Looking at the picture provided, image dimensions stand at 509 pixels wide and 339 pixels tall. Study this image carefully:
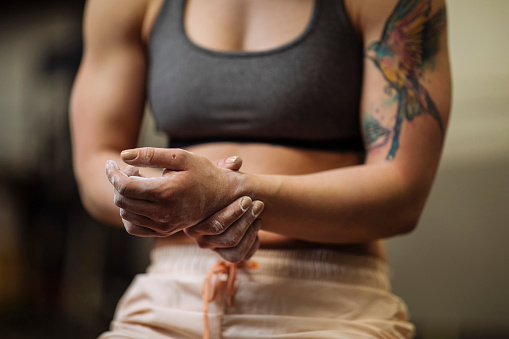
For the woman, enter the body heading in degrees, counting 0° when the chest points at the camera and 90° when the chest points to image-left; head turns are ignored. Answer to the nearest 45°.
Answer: approximately 0°
